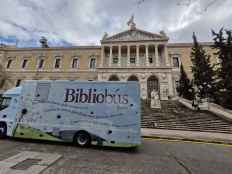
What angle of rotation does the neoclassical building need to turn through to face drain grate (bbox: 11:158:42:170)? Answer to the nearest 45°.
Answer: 0° — it already faces it

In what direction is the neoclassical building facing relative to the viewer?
toward the camera

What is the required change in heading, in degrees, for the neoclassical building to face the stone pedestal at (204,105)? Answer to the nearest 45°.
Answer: approximately 45° to its left

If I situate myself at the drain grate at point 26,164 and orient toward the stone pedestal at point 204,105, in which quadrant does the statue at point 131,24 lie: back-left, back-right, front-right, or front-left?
front-left

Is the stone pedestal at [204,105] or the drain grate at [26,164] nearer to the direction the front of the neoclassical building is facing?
the drain grate
